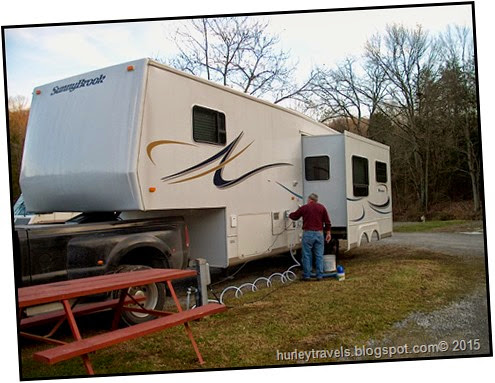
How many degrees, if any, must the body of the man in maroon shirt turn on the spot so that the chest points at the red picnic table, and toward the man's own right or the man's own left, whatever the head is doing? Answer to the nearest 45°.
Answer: approximately 135° to the man's own left

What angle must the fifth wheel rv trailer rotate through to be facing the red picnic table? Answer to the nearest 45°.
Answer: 0° — it already faces it

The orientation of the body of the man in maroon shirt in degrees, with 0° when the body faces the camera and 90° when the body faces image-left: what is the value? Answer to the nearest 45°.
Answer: approximately 180°

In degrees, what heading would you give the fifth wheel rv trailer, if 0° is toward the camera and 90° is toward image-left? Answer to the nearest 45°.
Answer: approximately 45°
